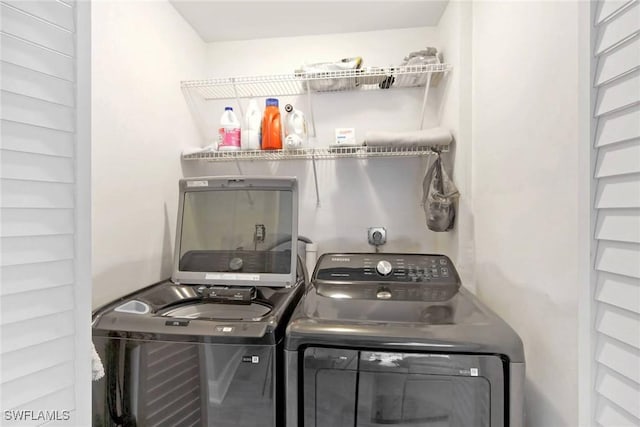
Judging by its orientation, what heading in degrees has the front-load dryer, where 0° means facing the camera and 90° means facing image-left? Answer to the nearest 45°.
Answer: approximately 0°

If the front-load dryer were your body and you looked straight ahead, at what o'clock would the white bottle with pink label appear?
The white bottle with pink label is roughly at 4 o'clock from the front-load dryer.
